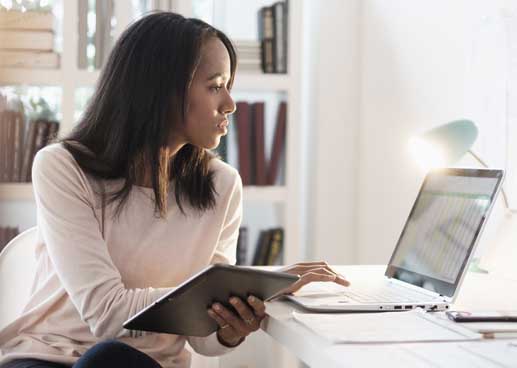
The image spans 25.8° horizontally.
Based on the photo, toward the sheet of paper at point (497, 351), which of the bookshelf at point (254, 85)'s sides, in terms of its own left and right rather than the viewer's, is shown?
front

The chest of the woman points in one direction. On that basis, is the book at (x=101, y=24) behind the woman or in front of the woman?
behind

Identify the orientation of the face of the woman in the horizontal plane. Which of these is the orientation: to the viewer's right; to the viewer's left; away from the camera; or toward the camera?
to the viewer's right

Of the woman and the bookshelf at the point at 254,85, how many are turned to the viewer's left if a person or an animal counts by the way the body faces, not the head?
0

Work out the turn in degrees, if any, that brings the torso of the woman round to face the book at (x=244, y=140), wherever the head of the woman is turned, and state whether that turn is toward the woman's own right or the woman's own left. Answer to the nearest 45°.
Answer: approximately 135° to the woman's own left

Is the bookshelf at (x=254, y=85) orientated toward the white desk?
yes

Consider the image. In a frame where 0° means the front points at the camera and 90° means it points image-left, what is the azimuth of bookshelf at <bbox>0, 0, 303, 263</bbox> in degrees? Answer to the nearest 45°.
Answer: approximately 0°

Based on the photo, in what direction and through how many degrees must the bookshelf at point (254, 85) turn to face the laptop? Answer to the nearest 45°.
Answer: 0° — it already faces it

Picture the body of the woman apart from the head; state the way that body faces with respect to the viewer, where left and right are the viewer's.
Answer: facing the viewer and to the right of the viewer

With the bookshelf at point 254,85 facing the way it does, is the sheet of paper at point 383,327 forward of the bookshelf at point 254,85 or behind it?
forward
